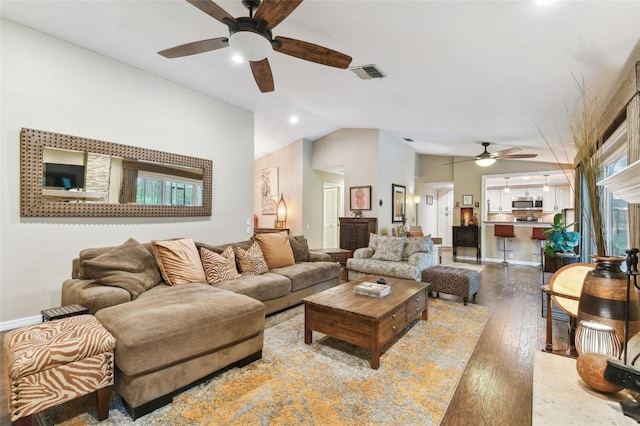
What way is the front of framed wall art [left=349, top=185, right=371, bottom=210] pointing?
toward the camera

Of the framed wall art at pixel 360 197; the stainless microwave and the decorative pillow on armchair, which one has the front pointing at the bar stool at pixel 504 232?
the stainless microwave

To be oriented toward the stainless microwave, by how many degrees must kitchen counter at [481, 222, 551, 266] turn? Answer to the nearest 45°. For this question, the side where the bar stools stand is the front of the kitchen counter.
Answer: approximately 180°

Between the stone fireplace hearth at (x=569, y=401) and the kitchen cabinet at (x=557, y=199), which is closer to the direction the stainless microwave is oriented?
the stone fireplace hearth

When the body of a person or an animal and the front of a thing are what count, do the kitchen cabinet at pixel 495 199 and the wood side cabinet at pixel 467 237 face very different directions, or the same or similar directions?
same or similar directions

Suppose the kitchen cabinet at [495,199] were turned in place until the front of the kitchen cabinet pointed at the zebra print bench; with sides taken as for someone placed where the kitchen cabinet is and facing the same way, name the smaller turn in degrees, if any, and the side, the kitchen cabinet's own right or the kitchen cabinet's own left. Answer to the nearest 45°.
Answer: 0° — it already faces it

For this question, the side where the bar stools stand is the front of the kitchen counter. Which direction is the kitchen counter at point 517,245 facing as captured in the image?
toward the camera

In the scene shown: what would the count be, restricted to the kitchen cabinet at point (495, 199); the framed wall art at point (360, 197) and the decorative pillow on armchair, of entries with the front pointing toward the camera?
3

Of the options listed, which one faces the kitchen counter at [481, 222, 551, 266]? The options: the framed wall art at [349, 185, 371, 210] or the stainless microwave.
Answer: the stainless microwave

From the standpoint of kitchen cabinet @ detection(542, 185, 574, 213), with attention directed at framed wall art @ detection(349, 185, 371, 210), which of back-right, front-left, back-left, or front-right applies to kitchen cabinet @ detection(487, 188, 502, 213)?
front-right

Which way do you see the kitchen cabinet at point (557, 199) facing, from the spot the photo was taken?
facing the viewer

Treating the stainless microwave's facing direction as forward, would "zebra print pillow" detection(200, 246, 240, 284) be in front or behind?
in front

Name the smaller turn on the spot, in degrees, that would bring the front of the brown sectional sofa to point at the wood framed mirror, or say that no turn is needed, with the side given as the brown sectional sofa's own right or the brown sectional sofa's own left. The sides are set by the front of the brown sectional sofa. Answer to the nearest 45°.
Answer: approximately 180°

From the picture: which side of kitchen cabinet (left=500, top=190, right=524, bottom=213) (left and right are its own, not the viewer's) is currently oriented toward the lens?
front
